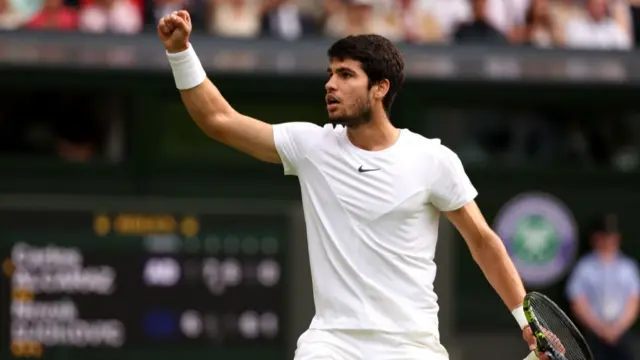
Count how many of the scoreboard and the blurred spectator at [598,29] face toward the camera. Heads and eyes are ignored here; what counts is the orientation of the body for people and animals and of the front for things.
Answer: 2

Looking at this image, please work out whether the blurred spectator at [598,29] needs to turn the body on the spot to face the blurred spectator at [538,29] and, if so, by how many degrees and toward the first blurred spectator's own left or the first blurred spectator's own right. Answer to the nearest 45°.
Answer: approximately 90° to the first blurred spectator's own right

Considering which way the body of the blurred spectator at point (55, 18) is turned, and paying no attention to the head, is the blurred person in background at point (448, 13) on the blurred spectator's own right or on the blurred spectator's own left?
on the blurred spectator's own left

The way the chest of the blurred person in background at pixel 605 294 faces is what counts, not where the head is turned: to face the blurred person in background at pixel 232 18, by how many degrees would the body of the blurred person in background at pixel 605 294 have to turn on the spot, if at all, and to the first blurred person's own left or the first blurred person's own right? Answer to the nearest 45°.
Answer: approximately 90° to the first blurred person's own right

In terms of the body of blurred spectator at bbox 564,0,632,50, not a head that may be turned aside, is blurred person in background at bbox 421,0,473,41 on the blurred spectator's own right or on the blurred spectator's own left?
on the blurred spectator's own right

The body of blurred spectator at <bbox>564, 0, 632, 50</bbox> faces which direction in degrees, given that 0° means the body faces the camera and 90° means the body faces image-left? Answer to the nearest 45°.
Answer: approximately 0°
